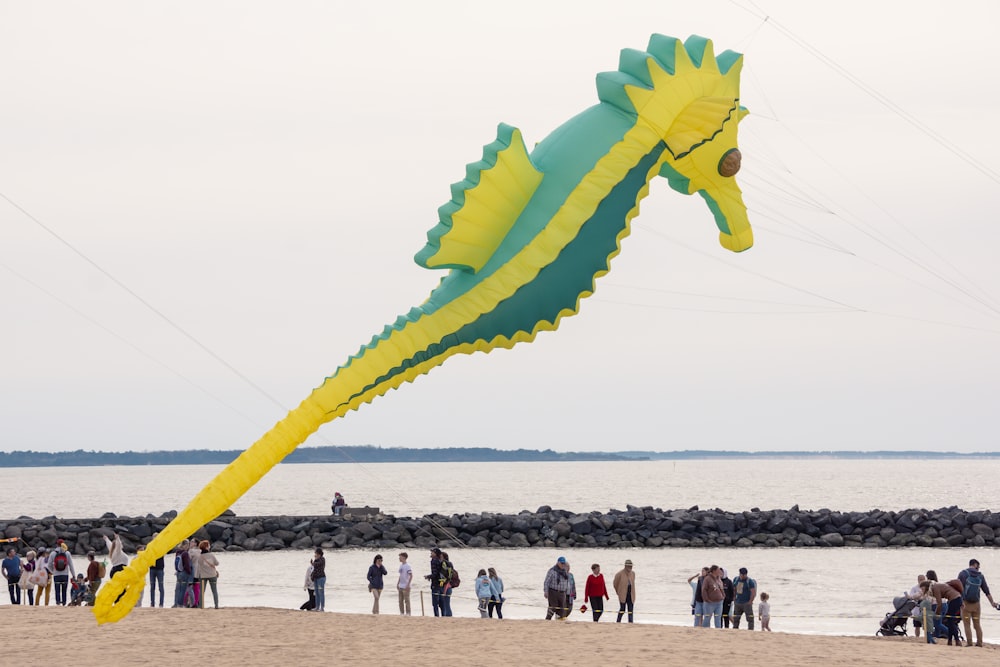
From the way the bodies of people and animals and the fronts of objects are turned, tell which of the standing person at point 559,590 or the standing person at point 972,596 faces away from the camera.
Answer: the standing person at point 972,596

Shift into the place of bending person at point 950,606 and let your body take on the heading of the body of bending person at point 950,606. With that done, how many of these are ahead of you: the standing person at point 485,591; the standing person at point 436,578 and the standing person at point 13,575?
3

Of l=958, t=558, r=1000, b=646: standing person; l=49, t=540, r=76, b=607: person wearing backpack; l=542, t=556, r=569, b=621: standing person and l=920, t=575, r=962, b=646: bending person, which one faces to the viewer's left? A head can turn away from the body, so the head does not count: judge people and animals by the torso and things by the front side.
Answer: l=920, t=575, r=962, b=646: bending person

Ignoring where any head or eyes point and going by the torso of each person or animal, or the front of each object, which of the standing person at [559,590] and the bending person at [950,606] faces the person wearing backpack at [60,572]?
the bending person at [950,606]

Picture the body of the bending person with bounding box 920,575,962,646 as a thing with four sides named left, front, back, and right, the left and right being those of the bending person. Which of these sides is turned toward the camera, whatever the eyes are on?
left

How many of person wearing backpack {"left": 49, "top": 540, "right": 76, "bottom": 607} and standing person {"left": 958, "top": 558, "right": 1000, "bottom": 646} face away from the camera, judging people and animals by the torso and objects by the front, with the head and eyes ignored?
2

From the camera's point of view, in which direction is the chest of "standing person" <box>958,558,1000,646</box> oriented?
away from the camera

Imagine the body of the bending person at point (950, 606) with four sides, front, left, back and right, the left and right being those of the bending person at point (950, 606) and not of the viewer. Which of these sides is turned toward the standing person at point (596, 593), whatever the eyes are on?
front

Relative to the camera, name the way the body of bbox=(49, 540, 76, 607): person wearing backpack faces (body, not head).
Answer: away from the camera

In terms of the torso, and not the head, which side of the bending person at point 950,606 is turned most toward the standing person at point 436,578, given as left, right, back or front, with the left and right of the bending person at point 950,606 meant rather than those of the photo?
front

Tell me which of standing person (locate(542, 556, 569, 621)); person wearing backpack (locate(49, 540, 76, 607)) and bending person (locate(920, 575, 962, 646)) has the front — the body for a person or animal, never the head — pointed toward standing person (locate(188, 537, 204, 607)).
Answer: bending person (locate(920, 575, 962, 646))

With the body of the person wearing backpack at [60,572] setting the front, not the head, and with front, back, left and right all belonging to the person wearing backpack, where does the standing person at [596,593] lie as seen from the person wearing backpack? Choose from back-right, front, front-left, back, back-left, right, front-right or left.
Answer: back-right

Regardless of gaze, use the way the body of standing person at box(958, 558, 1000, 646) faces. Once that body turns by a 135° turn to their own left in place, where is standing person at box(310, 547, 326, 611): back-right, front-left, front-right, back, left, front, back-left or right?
front-right
